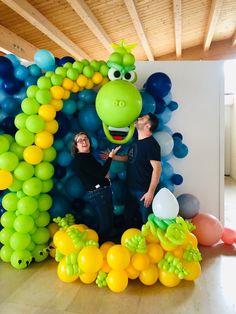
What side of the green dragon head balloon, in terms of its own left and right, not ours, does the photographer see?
front

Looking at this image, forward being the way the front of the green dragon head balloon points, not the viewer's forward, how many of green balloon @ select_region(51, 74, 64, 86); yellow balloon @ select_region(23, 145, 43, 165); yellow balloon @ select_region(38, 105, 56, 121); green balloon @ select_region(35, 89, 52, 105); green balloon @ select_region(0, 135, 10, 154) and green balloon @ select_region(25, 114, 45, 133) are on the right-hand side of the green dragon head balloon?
6

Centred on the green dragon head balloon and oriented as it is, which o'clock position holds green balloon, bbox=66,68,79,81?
The green balloon is roughly at 3 o'clock from the green dragon head balloon.

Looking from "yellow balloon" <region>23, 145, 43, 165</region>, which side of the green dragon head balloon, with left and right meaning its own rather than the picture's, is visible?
right

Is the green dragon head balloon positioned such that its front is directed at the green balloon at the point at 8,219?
no

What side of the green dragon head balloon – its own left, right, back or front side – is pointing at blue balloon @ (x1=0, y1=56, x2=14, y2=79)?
right

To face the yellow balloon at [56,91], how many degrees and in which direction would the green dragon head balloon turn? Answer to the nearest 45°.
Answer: approximately 90° to its right

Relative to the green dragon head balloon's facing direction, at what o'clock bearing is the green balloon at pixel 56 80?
The green balloon is roughly at 3 o'clock from the green dragon head balloon.

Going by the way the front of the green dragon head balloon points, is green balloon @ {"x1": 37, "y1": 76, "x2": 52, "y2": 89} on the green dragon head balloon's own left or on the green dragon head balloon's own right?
on the green dragon head balloon's own right

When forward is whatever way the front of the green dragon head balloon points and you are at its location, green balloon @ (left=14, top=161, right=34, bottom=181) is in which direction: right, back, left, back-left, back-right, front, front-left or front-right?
right

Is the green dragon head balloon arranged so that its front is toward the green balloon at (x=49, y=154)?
no
